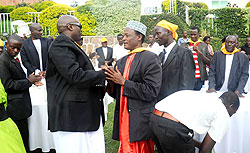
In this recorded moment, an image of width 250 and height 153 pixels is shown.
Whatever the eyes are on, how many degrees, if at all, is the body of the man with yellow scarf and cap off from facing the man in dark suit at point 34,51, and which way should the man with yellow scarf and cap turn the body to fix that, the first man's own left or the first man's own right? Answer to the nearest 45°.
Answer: approximately 90° to the first man's own right

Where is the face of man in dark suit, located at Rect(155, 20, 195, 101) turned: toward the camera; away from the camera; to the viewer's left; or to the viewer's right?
to the viewer's left

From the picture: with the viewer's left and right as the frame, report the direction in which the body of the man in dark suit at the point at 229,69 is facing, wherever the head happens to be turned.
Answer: facing the viewer

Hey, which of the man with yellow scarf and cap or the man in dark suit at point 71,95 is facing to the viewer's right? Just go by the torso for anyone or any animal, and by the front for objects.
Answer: the man in dark suit

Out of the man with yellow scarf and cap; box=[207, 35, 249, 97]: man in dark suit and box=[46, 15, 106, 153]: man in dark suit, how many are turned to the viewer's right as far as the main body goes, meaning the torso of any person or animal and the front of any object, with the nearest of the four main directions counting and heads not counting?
1

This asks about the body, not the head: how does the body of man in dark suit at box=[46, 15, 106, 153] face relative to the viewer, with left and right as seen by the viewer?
facing to the right of the viewer

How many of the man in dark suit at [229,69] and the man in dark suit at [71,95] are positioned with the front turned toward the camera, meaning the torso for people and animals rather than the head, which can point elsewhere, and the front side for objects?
1

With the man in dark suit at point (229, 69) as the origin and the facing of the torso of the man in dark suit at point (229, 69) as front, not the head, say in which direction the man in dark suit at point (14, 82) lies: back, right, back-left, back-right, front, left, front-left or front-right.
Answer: front-right

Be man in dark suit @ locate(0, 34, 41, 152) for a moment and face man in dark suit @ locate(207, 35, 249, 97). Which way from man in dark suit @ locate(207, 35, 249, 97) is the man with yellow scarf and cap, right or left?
right

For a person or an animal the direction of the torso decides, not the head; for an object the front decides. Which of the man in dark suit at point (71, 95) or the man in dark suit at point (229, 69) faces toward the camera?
the man in dark suit at point (229, 69)

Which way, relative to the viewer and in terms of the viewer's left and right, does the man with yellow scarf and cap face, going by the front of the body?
facing the viewer and to the left of the viewer

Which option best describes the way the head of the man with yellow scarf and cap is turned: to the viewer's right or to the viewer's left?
to the viewer's left

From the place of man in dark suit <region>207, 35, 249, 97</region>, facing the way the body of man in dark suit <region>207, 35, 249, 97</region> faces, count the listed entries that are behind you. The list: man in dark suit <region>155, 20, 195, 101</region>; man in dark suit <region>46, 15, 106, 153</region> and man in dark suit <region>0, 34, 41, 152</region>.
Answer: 0

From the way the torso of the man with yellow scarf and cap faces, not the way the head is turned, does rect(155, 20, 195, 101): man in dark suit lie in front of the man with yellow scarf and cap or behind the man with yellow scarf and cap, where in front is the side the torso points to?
behind

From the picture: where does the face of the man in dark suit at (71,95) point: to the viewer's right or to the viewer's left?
to the viewer's right

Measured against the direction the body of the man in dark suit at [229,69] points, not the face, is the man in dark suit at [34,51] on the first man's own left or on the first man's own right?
on the first man's own right
